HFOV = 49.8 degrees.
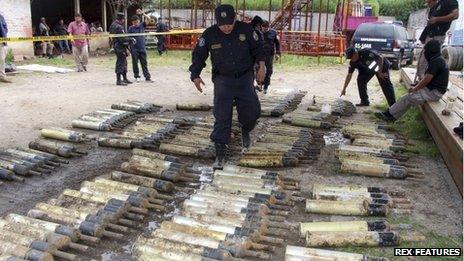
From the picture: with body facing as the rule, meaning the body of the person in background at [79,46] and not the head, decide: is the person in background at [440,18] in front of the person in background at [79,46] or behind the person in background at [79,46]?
in front

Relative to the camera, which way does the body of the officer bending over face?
to the viewer's left

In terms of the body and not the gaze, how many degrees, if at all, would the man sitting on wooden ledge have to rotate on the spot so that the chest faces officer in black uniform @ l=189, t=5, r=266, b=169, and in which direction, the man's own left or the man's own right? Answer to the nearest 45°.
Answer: approximately 45° to the man's own left

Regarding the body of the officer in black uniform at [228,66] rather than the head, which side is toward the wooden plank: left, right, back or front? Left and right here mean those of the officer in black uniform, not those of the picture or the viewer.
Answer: left

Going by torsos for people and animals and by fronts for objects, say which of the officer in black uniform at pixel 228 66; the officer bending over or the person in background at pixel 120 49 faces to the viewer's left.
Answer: the officer bending over

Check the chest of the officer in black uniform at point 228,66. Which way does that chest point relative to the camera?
toward the camera

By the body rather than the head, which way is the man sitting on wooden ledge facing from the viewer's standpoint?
to the viewer's left

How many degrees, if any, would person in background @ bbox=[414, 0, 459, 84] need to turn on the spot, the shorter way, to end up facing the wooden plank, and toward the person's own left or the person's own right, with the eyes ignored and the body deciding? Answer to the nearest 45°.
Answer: approximately 45° to the person's own left

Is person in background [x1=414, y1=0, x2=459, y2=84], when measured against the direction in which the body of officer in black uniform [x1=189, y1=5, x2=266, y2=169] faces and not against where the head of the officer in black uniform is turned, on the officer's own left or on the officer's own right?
on the officer's own left

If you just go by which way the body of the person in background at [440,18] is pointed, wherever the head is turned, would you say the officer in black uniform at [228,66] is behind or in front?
in front

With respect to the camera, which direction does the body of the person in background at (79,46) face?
toward the camera

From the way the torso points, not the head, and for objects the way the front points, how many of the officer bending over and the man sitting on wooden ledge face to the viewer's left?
2

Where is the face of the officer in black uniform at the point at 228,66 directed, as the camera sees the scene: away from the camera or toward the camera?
toward the camera

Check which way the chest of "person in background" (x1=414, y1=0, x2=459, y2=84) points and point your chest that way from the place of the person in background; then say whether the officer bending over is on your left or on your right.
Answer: on your right
